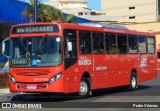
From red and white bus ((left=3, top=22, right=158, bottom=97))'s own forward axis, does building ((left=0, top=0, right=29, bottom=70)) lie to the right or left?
on its right

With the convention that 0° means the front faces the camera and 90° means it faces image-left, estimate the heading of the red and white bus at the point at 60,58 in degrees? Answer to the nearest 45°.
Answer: approximately 45°
